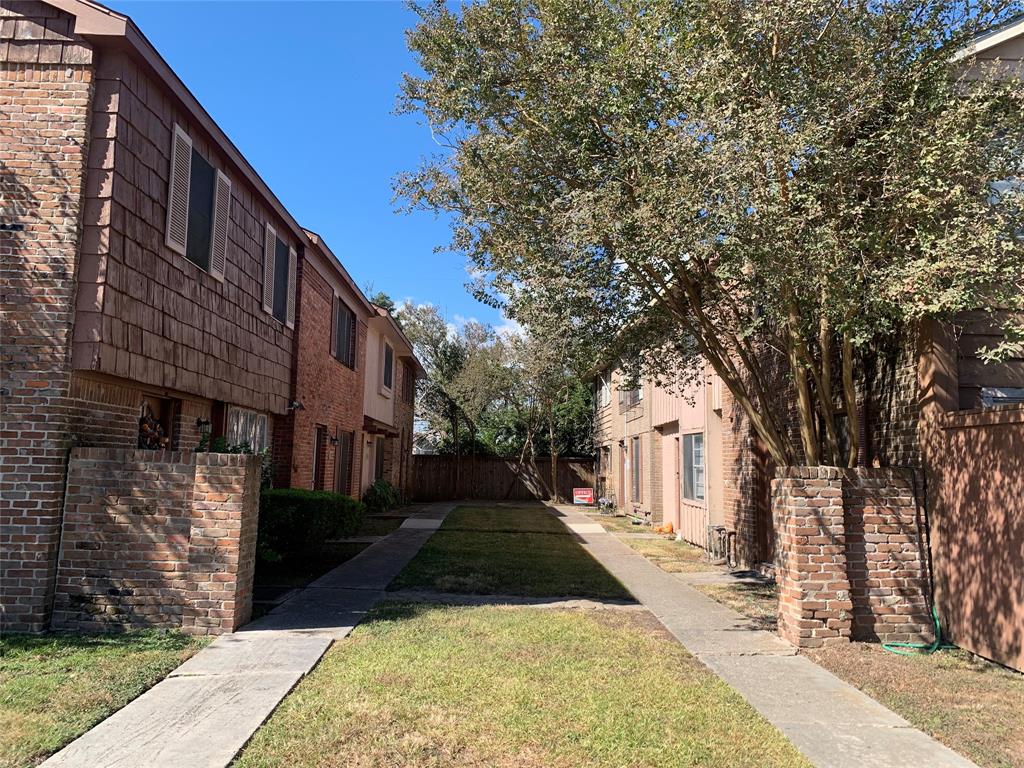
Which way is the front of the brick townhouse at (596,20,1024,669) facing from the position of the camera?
facing the viewer and to the left of the viewer

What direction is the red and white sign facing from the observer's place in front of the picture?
facing the viewer

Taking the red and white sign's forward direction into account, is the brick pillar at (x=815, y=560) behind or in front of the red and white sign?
in front

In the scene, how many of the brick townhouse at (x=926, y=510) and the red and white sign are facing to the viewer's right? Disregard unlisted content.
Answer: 0

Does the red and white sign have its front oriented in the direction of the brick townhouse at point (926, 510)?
yes

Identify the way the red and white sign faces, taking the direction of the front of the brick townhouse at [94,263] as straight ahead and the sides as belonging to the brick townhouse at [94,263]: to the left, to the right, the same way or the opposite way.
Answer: to the right

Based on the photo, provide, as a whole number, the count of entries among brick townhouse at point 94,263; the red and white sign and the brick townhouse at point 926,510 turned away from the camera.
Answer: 0

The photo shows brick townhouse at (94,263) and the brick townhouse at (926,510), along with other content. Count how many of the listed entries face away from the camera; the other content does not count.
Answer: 0

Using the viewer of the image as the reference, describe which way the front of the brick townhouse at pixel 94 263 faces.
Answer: facing the viewer and to the right of the viewer

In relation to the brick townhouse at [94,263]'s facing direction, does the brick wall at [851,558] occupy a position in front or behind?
in front

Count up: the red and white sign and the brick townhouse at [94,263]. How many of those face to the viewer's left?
0

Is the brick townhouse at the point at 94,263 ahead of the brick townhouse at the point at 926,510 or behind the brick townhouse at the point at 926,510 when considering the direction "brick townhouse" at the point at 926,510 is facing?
ahead

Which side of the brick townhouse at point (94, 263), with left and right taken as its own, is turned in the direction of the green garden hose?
front

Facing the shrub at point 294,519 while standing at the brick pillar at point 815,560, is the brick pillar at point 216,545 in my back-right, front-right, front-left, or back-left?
front-left

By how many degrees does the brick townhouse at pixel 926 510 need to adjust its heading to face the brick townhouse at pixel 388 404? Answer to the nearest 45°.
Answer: approximately 90° to its right

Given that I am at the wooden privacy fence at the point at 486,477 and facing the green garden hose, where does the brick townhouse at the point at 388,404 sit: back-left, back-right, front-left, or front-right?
front-right
